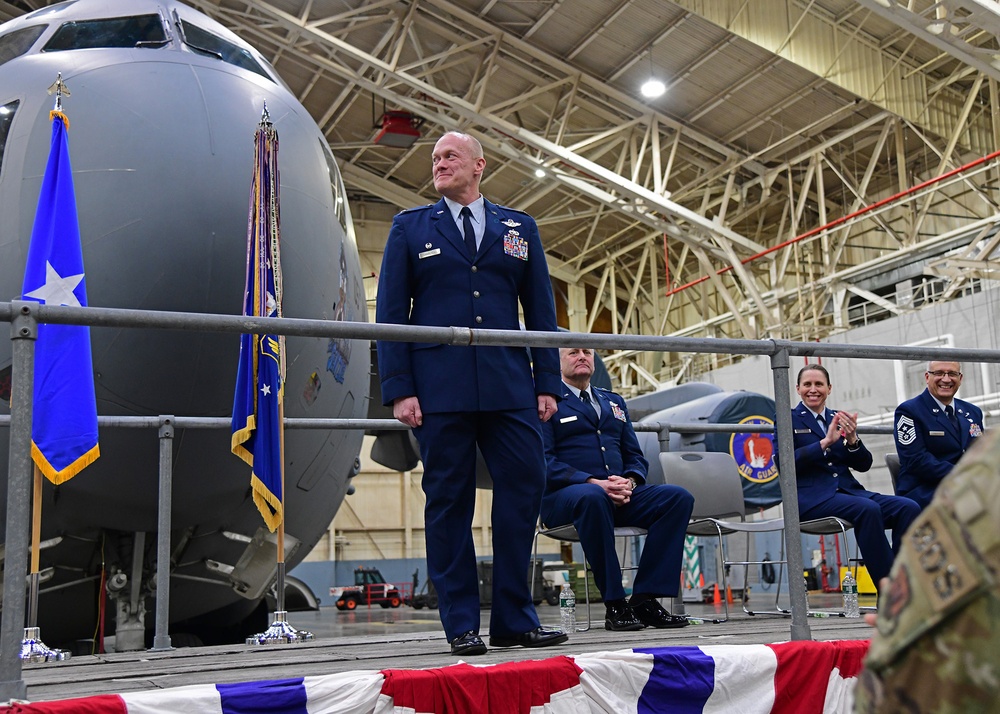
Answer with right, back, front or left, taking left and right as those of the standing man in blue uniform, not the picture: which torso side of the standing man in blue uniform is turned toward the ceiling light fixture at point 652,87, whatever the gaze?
back

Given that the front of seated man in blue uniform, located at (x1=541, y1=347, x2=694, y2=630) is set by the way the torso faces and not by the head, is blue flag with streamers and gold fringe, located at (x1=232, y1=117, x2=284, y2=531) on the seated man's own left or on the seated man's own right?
on the seated man's own right

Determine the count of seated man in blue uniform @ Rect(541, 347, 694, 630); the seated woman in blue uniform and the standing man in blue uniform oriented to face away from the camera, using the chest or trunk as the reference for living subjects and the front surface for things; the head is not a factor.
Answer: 0

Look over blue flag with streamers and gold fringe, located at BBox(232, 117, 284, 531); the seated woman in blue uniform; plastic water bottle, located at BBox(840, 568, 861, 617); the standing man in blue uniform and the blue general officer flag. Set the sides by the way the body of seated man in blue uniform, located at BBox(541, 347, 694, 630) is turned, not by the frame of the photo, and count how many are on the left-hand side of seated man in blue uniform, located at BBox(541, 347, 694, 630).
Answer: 2

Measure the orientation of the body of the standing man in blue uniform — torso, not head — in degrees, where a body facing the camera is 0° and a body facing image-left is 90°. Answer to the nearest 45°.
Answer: approximately 0°

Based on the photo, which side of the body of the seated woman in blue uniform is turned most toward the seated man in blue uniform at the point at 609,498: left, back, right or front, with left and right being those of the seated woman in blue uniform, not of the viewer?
right

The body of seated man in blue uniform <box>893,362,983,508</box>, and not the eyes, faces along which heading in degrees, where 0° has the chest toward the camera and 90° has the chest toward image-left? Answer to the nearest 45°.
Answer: approximately 315°

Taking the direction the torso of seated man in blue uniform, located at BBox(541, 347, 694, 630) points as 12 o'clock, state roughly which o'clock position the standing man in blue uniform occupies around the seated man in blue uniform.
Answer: The standing man in blue uniform is roughly at 2 o'clock from the seated man in blue uniform.

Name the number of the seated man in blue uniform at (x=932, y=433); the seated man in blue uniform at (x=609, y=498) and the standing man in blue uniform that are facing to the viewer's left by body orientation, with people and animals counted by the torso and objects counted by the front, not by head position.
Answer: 0

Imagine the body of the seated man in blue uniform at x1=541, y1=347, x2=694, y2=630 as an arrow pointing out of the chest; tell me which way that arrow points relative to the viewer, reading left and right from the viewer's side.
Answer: facing the viewer and to the right of the viewer
